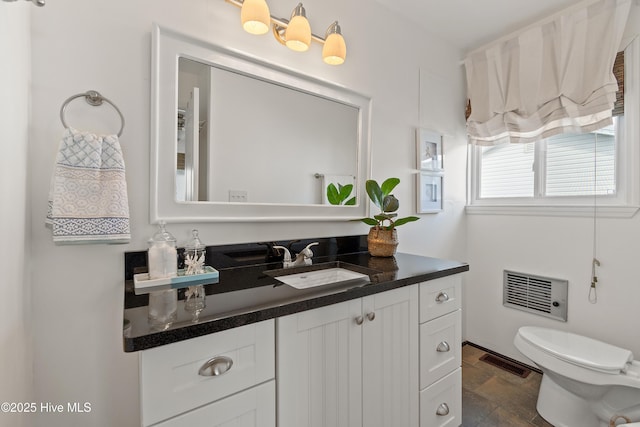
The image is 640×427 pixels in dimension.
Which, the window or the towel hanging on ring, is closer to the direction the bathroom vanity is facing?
the window

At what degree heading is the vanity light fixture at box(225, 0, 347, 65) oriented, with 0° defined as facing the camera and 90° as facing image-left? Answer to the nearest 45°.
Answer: approximately 315°

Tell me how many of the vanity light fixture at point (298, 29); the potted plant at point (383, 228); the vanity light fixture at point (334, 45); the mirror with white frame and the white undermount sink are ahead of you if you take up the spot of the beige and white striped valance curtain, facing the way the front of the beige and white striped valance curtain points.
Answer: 5

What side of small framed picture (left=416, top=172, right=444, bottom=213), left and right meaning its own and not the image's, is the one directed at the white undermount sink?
right

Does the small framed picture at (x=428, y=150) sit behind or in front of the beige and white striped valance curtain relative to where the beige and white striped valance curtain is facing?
in front

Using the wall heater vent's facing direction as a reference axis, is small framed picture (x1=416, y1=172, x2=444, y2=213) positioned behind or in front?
in front

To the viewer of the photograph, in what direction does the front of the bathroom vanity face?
facing the viewer and to the right of the viewer

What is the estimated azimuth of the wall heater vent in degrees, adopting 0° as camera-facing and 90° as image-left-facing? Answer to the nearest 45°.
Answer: approximately 45°

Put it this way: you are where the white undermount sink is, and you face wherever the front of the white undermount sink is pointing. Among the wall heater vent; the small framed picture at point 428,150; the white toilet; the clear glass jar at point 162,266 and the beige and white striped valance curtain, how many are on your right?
1

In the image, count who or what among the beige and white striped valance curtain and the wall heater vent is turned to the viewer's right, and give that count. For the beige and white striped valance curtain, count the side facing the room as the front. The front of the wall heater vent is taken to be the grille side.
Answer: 0

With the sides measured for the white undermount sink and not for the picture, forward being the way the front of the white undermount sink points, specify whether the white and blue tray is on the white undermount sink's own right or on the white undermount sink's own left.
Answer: on the white undermount sink's own right

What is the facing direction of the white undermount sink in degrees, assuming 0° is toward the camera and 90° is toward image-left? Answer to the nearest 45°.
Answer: approximately 315°

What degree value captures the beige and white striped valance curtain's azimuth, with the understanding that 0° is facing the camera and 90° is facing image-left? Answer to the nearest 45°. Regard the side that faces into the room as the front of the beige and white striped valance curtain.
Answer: approximately 45°
